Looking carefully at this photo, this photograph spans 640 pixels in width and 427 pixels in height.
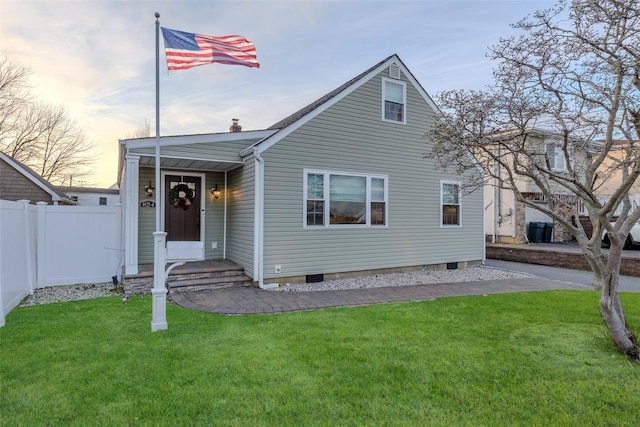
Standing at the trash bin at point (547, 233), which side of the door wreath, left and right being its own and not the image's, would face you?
left

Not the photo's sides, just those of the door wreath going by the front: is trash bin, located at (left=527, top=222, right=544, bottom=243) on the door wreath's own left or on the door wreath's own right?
on the door wreath's own left

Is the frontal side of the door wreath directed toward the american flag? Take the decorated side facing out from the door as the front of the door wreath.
yes

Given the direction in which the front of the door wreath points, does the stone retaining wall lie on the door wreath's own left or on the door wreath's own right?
on the door wreath's own left

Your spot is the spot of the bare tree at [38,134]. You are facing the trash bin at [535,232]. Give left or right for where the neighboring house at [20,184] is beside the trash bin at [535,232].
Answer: right

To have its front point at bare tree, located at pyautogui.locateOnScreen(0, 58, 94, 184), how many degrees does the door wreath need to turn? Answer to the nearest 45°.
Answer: approximately 135° to its right

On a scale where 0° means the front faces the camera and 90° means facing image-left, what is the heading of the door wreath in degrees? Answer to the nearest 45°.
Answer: approximately 0°

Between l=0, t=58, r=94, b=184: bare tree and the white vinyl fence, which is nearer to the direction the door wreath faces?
the white vinyl fence

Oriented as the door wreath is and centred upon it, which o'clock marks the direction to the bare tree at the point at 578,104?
The bare tree is roughly at 11 o'clock from the door wreath.

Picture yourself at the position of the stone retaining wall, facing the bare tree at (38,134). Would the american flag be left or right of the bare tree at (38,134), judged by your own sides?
left

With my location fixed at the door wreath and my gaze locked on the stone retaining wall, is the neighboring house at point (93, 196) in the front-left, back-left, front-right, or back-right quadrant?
back-left

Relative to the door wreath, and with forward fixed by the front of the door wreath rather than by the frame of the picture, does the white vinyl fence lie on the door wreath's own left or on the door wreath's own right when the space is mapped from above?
on the door wreath's own right

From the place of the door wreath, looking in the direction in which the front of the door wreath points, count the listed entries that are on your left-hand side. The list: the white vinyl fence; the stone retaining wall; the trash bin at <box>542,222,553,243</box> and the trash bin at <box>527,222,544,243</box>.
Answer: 3
